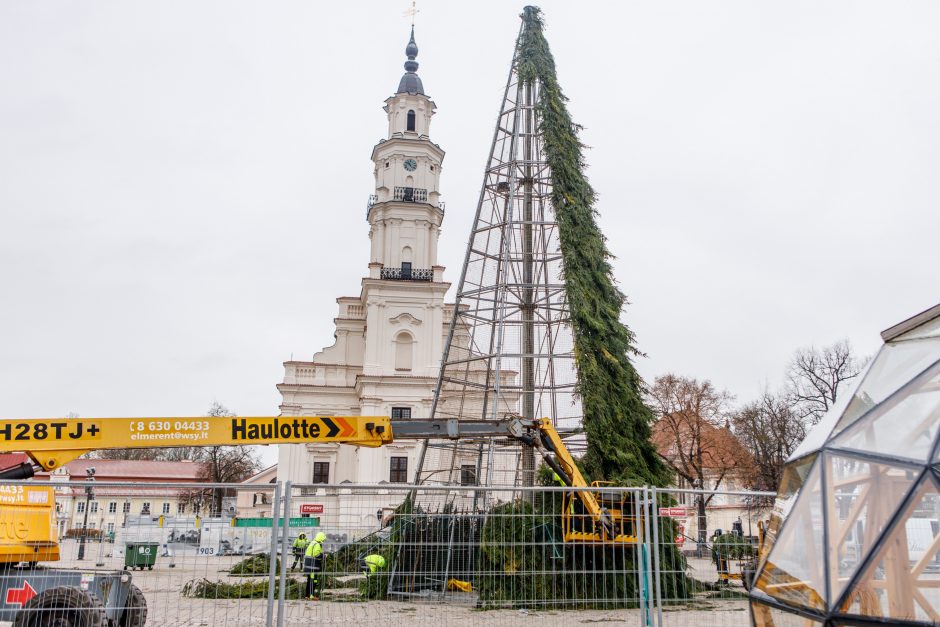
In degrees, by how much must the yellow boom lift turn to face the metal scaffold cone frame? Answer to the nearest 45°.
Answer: approximately 45° to its left

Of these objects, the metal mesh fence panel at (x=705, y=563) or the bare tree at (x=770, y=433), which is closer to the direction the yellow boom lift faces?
the metal mesh fence panel

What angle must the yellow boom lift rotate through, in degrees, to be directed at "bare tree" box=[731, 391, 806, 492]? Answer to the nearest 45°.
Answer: approximately 45° to its left

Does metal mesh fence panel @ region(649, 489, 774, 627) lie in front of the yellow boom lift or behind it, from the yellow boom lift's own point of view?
in front

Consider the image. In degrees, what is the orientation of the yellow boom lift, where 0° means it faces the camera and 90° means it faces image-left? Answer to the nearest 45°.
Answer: approximately 270°
